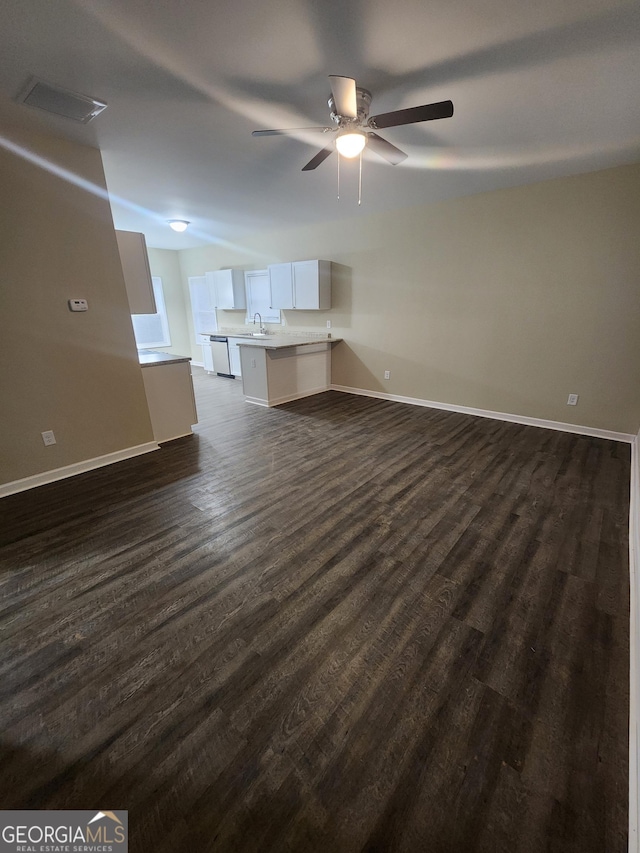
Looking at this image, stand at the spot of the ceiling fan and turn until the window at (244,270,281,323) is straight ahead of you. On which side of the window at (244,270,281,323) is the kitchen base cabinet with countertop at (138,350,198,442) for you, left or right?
left

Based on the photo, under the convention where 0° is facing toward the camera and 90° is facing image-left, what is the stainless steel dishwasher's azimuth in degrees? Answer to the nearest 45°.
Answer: approximately 45°

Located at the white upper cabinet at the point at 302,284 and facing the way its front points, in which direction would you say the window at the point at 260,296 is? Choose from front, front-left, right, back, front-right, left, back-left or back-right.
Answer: right

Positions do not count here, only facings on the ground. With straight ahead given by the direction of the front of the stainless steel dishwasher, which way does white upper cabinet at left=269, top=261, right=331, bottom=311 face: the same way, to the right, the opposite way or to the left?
the same way

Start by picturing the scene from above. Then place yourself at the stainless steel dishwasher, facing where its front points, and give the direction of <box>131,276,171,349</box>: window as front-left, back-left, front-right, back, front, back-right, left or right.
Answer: right

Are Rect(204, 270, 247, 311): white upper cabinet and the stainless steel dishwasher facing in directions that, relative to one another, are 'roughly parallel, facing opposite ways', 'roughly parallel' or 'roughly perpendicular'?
roughly parallel

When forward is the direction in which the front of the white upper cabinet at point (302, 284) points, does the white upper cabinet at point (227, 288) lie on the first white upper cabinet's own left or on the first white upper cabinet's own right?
on the first white upper cabinet's own right

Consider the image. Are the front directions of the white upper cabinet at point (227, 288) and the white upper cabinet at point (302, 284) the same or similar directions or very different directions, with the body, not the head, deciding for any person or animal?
same or similar directions

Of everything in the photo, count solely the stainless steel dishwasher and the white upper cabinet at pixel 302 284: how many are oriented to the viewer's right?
0

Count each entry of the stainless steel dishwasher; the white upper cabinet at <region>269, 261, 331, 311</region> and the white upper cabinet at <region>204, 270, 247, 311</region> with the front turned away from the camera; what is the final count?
0

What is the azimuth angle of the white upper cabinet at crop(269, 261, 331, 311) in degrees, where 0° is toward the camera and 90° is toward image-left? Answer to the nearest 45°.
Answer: approximately 45°

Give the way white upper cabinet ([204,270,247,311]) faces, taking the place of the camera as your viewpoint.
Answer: facing the viewer and to the left of the viewer

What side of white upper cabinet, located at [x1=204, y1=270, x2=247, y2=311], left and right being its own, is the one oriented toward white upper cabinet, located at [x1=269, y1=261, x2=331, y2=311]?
left

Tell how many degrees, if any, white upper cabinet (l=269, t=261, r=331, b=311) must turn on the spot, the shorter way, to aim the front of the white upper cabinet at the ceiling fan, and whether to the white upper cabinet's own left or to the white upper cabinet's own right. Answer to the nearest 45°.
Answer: approximately 45° to the white upper cabinet's own left

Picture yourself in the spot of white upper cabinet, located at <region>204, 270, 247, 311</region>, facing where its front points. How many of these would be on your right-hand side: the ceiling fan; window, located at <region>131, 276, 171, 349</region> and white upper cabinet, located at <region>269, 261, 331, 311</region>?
1

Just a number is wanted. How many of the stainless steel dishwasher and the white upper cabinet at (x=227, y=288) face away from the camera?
0
